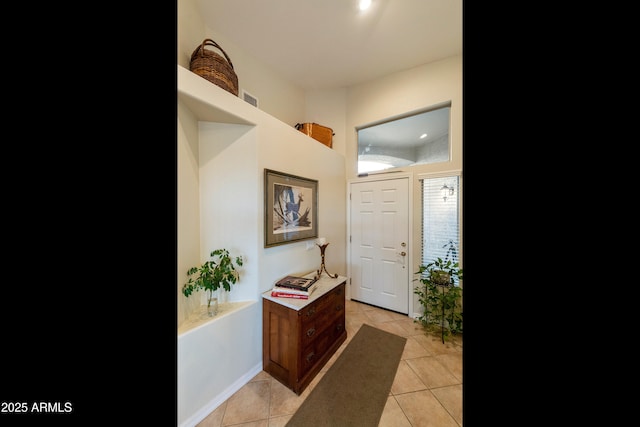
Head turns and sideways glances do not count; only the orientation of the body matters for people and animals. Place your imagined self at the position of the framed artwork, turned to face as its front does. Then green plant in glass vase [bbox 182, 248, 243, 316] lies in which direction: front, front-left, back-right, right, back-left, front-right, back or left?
right

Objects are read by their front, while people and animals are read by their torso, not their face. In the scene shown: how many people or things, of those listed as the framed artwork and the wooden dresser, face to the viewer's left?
0

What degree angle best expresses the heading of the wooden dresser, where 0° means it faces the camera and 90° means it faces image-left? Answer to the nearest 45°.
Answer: approximately 315°

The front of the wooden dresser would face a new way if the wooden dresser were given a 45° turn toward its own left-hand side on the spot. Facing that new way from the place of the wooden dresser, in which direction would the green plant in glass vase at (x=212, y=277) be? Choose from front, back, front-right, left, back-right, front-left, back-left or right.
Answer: back

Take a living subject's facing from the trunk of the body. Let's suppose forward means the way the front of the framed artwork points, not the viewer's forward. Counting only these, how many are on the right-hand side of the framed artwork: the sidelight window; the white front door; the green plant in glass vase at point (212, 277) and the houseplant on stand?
1

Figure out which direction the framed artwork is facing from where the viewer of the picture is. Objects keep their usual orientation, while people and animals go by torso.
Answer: facing the viewer and to the right of the viewer
